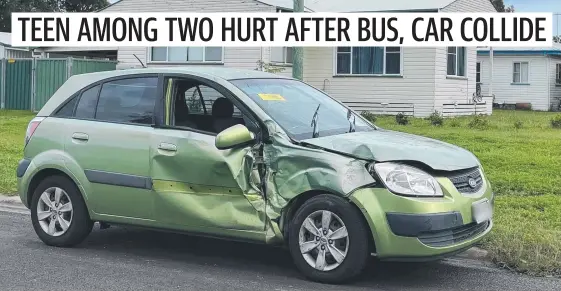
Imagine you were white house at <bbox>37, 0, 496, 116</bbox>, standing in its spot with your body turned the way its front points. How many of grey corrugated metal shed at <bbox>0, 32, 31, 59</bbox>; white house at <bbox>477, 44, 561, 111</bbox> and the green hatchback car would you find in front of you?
1

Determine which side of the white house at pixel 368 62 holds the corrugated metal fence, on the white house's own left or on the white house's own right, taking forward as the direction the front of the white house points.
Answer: on the white house's own right

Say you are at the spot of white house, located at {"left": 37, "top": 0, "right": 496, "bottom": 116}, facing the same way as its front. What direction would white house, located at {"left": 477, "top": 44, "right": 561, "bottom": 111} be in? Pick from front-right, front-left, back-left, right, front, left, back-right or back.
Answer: back-left

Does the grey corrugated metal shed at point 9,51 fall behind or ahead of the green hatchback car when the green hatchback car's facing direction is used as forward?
behind

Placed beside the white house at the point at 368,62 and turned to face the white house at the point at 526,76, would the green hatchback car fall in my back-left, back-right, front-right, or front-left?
back-right

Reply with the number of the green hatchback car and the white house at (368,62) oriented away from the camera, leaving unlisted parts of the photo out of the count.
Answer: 0

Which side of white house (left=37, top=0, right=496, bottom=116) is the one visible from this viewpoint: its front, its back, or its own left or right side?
front

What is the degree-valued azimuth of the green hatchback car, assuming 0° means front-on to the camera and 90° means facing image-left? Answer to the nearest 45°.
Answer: approximately 315°

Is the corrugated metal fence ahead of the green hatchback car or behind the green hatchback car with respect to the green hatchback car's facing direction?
behind

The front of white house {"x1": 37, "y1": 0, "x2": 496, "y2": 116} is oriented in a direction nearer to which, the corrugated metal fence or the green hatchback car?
the green hatchback car

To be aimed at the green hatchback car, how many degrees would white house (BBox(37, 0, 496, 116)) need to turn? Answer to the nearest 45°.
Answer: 0° — it already faces it

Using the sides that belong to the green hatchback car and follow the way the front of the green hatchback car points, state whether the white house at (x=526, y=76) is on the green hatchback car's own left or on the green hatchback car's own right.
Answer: on the green hatchback car's own left
